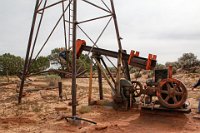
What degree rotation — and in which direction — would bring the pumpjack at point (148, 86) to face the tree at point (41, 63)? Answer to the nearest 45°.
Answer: approximately 45° to its right

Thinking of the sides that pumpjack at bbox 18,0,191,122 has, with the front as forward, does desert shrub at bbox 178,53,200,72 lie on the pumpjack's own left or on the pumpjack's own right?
on the pumpjack's own right

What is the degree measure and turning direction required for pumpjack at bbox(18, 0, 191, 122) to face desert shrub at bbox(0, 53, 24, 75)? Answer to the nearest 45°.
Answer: approximately 45° to its right

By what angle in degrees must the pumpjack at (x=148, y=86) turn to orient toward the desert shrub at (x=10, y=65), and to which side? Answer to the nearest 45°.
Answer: approximately 45° to its right

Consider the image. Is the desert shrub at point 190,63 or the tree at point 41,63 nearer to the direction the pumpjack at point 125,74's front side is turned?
the tree

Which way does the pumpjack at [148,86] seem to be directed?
to the viewer's left

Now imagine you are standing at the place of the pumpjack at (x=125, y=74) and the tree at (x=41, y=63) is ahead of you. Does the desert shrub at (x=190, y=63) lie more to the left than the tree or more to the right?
right
